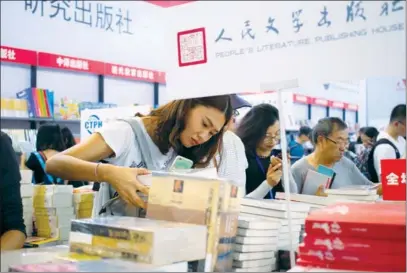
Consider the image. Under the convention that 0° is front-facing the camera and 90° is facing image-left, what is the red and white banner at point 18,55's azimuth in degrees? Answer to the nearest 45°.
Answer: approximately 315°

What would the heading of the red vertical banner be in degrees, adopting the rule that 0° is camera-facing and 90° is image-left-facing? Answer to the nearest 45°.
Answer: approximately 0°

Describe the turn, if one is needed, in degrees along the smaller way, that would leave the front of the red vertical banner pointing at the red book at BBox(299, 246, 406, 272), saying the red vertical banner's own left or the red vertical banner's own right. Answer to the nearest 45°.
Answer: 0° — it already faces it

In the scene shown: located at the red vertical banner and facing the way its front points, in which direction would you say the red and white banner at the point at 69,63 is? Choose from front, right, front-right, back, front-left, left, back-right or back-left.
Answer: back-right
